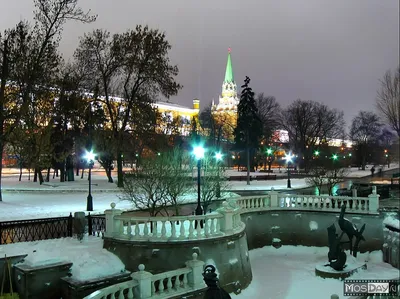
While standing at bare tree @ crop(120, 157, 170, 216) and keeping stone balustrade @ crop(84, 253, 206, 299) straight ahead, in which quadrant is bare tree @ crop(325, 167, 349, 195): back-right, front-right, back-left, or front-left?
back-left

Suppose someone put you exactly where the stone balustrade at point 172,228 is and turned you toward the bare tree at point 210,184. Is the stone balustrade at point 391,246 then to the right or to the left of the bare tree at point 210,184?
right

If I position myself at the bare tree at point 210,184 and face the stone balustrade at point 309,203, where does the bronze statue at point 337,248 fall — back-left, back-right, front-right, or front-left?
front-right
